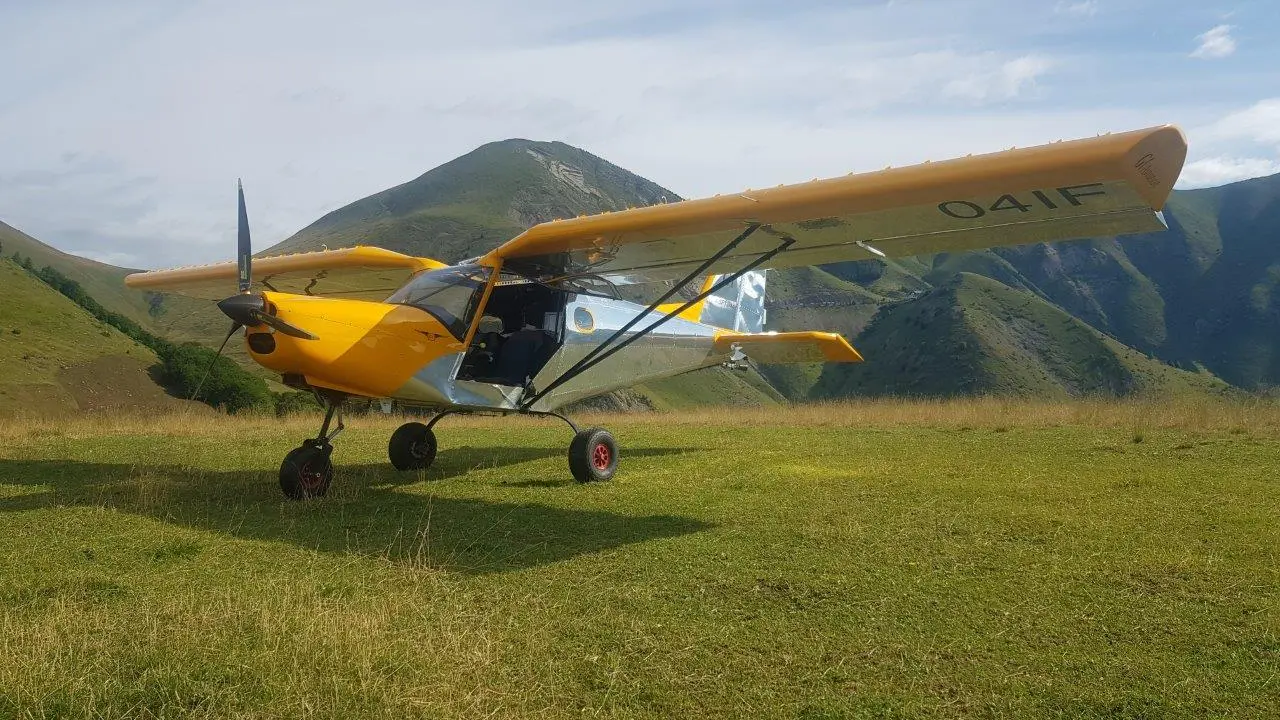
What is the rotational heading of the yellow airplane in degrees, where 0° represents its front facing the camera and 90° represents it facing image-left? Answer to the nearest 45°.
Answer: approximately 45°
